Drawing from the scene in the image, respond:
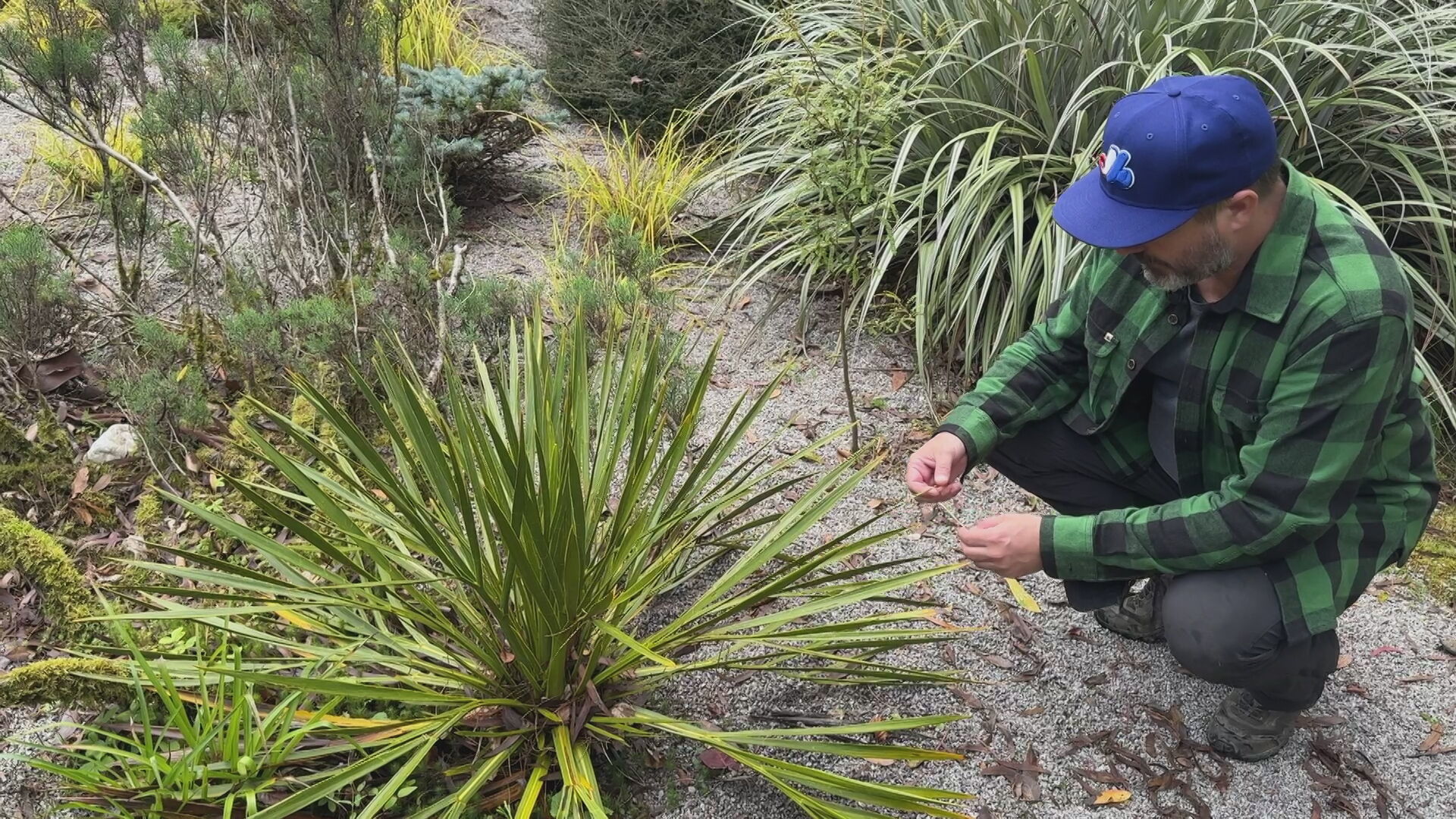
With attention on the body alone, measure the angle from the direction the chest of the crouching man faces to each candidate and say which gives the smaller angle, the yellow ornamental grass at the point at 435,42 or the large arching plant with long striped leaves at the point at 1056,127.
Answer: the yellow ornamental grass

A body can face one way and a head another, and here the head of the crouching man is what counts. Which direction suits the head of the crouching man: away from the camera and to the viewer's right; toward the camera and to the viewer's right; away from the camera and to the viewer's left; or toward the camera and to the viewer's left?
toward the camera and to the viewer's left

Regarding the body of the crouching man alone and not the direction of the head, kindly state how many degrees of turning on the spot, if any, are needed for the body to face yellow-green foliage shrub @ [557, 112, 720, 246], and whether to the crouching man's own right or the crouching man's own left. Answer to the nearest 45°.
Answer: approximately 90° to the crouching man's own right

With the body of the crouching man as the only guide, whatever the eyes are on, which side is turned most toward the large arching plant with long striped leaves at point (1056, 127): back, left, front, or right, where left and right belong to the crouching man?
right

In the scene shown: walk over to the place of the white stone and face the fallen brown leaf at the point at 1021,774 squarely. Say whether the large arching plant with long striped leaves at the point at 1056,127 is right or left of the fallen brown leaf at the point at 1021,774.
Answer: left

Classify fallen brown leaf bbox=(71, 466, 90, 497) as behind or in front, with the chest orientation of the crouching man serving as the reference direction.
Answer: in front

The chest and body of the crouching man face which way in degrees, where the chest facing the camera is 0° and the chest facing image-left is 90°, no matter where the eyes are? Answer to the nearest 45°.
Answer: approximately 45°

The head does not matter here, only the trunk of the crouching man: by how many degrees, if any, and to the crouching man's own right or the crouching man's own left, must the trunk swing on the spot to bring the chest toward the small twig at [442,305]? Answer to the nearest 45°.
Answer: approximately 45° to the crouching man's own right

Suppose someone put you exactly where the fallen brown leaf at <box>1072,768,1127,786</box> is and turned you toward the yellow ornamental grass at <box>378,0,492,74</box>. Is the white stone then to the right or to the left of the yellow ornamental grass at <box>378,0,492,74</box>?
left

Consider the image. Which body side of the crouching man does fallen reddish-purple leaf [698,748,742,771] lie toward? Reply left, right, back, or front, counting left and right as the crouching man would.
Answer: front
